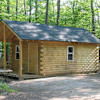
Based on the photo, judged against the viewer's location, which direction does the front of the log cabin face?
facing the viewer and to the left of the viewer
